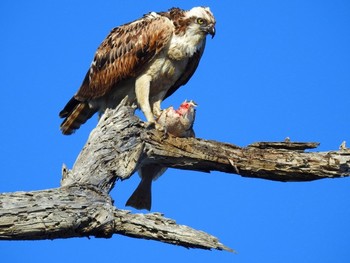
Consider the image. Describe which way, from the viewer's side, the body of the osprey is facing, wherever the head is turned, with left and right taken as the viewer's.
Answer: facing the viewer and to the right of the viewer
